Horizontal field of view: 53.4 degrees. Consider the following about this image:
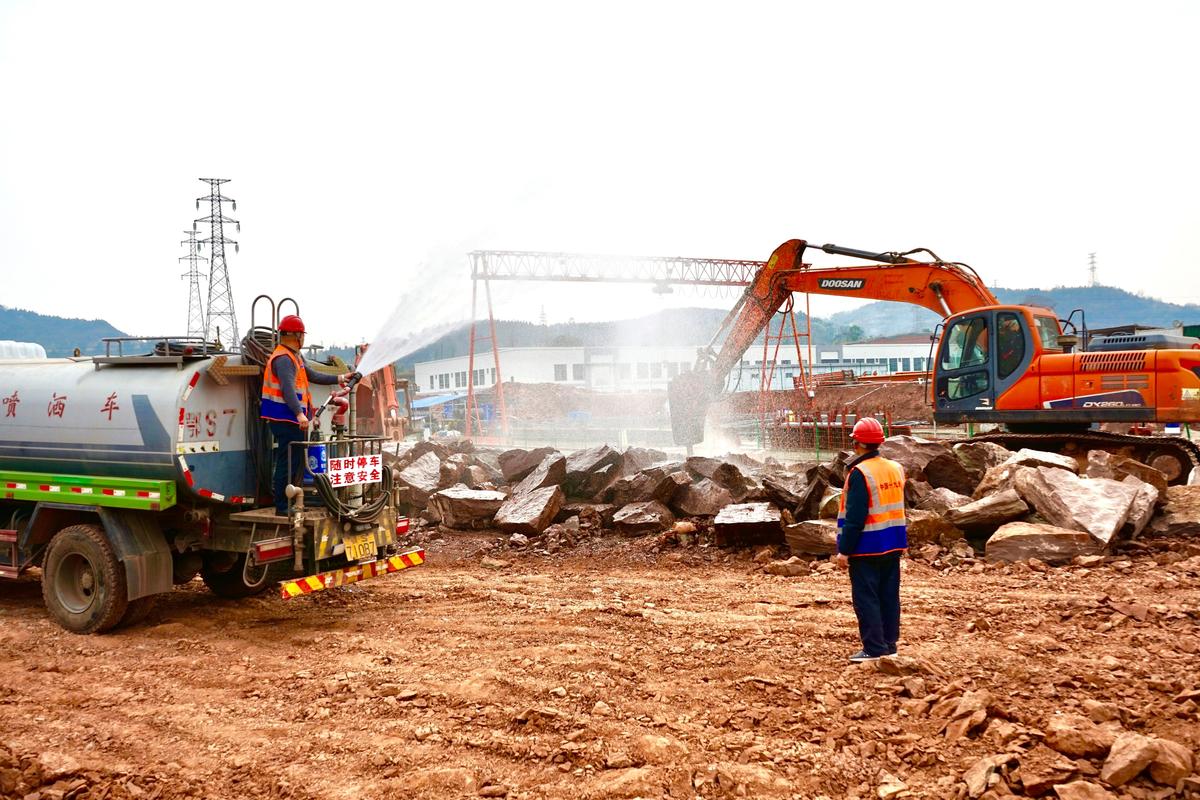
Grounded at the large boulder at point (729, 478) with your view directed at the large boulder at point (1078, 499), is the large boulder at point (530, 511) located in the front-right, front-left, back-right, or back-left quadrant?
back-right

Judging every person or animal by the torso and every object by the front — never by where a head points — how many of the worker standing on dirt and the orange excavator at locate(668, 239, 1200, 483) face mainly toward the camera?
0

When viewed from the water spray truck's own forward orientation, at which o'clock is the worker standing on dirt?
The worker standing on dirt is roughly at 6 o'clock from the water spray truck.

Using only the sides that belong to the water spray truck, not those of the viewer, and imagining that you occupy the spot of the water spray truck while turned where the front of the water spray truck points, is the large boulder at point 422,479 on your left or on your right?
on your right

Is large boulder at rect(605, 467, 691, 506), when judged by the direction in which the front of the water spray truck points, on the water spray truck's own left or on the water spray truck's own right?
on the water spray truck's own right

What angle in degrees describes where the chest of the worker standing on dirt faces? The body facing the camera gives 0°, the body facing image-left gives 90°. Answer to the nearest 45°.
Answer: approximately 135°

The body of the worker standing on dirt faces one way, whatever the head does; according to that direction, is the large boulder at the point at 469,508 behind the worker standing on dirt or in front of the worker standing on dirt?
in front

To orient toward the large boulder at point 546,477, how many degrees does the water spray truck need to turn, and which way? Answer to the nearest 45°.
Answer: approximately 90° to its right

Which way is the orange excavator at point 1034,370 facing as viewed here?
to the viewer's left

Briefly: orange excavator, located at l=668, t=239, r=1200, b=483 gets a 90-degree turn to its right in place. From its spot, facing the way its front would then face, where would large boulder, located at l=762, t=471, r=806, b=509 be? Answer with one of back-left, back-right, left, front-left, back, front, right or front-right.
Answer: back-left

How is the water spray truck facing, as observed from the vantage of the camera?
facing away from the viewer and to the left of the viewer

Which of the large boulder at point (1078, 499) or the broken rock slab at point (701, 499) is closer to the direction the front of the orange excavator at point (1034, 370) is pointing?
the broken rock slab

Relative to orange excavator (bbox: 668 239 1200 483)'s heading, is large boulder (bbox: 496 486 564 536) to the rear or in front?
in front

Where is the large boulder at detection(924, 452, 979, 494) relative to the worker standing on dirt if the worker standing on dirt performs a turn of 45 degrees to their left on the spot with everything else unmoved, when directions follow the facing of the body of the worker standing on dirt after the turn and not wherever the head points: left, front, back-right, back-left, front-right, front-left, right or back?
right
